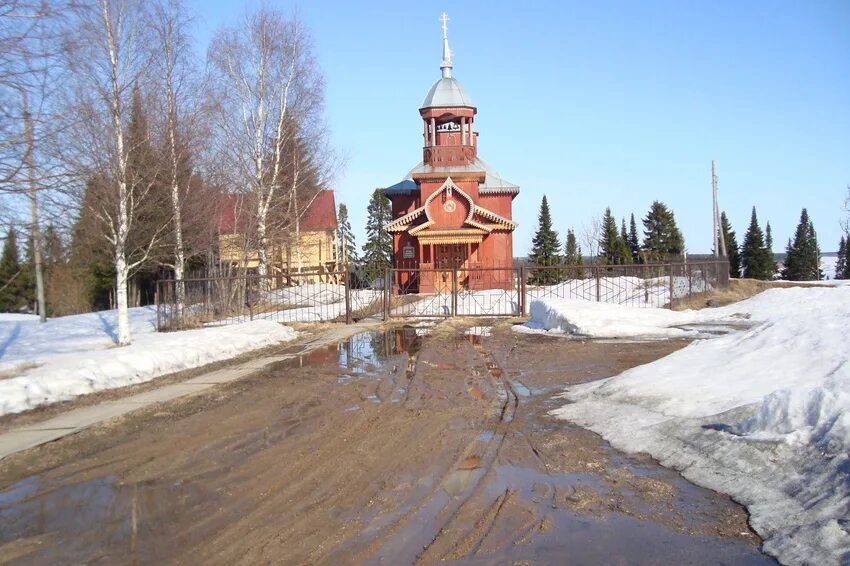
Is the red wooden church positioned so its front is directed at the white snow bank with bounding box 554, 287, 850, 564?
yes

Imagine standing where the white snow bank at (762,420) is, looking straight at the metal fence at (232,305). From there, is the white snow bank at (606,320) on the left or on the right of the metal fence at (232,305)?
right

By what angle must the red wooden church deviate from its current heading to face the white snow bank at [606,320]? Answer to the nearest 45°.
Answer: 0° — it already faces it

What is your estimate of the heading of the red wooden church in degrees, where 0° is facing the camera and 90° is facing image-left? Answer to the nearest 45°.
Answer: approximately 0°

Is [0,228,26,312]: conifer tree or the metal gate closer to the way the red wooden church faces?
the metal gate

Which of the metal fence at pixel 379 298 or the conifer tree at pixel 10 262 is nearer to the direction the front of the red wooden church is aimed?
the metal fence
